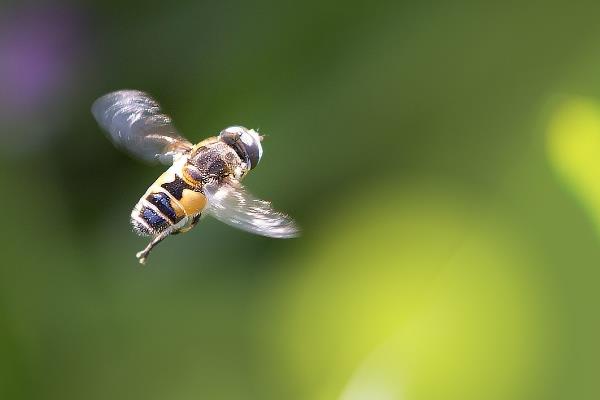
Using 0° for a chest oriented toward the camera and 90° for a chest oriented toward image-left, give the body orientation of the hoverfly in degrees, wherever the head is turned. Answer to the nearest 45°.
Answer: approximately 225°

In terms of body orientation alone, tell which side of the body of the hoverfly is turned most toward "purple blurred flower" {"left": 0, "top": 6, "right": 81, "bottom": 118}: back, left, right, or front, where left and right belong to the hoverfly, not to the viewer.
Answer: left
